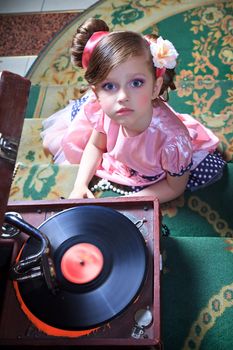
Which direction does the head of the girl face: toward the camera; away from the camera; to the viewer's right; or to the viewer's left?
toward the camera

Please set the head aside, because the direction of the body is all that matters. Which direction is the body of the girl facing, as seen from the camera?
toward the camera
